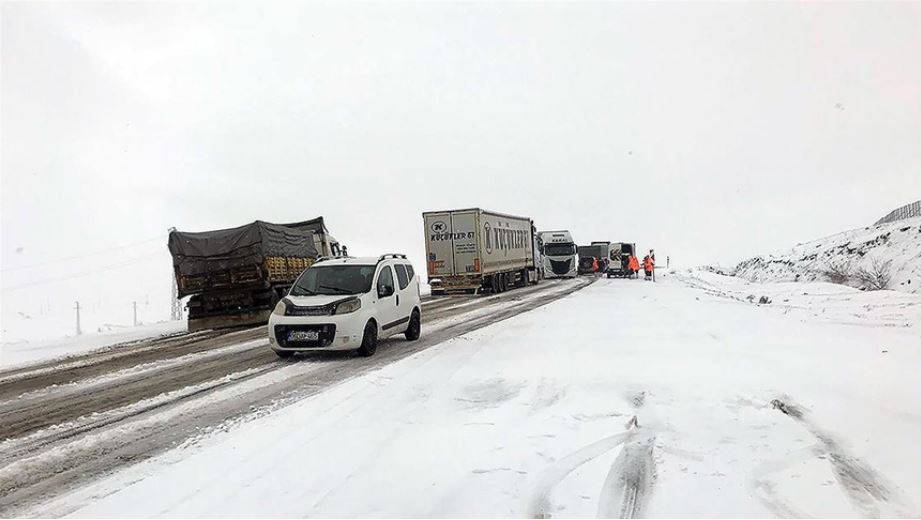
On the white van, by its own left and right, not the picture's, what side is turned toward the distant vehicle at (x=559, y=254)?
back

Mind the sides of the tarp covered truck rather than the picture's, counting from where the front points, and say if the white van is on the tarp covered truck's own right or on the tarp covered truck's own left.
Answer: on the tarp covered truck's own right

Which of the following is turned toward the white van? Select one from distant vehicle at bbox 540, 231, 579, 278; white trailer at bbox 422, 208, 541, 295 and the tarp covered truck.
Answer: the distant vehicle

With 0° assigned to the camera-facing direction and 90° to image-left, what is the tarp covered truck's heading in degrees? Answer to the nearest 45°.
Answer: approximately 225°

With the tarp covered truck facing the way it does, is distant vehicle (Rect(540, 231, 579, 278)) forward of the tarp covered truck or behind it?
forward

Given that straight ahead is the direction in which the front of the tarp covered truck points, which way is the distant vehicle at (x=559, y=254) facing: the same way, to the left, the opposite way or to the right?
the opposite way

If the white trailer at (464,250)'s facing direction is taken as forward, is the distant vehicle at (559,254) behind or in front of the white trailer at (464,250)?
in front

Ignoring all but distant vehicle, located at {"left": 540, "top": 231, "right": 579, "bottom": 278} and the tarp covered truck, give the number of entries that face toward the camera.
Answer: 1

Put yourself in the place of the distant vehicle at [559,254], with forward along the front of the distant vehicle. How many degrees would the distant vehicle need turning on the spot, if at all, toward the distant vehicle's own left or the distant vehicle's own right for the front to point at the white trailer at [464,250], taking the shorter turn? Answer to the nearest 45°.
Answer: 0° — it already faces it

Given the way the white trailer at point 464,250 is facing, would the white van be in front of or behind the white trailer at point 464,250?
behind

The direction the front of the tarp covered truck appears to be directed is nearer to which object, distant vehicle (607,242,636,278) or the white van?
the distant vehicle

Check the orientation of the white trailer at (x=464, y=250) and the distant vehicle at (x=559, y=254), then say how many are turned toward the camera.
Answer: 1
